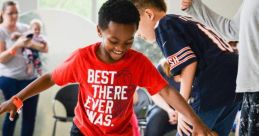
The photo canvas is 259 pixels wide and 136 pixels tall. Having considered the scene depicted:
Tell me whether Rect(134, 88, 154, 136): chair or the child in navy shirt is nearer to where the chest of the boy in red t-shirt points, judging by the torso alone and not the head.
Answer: the child in navy shirt

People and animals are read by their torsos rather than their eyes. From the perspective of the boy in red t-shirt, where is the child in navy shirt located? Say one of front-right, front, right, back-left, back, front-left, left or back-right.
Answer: left

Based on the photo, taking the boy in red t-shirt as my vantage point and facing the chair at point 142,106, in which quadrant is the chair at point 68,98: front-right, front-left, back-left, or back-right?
front-left

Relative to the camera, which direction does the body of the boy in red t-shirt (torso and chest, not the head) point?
toward the camera

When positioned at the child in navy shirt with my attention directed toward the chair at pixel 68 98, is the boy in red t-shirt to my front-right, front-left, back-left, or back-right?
front-left

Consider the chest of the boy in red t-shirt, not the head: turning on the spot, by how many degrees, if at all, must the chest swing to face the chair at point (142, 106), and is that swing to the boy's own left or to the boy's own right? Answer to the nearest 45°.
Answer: approximately 180°

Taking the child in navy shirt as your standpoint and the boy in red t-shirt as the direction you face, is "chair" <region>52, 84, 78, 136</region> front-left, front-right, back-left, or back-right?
front-right

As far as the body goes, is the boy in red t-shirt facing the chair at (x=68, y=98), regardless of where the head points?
no

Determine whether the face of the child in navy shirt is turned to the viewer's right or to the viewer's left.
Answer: to the viewer's left
